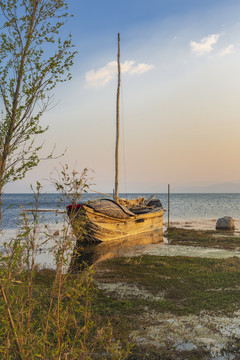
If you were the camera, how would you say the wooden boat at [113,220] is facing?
facing the viewer and to the left of the viewer

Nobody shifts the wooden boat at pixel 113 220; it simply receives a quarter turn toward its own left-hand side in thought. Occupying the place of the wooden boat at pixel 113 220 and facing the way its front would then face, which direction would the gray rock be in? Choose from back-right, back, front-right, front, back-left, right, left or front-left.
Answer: left
